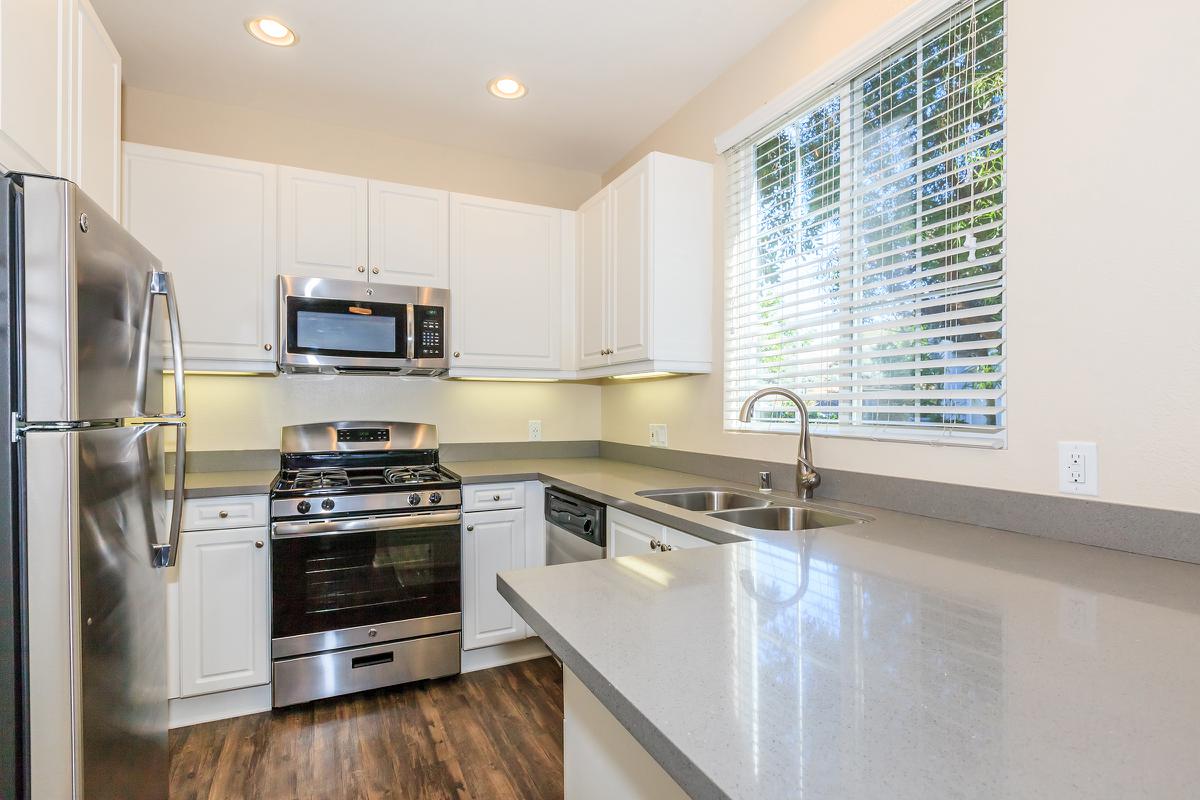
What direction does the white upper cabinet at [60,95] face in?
to the viewer's right

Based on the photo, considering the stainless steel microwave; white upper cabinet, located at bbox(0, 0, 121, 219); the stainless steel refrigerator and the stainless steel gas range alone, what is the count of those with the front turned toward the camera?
2

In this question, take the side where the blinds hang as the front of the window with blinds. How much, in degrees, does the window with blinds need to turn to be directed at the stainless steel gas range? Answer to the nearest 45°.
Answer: approximately 45° to its right

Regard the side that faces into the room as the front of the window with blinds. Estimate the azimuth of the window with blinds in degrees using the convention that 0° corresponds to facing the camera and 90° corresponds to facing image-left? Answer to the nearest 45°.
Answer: approximately 45°

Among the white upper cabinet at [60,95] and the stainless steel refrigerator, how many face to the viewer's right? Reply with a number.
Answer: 2

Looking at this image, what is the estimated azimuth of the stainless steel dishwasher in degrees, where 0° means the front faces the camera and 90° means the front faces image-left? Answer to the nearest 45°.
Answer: approximately 45°

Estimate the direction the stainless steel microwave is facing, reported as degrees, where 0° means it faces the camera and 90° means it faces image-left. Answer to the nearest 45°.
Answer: approximately 0°

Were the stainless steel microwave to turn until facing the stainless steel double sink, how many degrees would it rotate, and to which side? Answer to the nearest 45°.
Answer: approximately 45° to its left

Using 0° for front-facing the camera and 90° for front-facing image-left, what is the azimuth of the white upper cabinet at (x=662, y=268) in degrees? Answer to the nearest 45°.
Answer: approximately 45°

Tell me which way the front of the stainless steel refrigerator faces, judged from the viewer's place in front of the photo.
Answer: facing to the right of the viewer

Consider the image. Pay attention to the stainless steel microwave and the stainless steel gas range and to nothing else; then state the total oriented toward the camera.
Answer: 2
